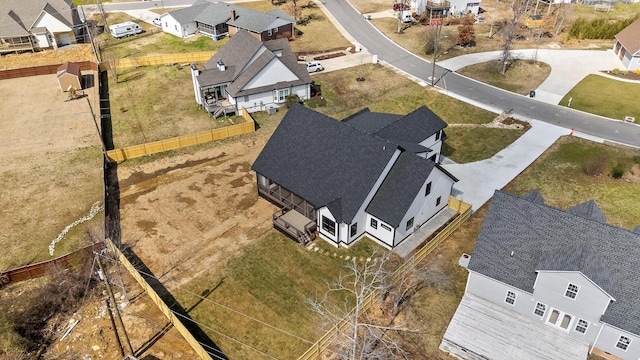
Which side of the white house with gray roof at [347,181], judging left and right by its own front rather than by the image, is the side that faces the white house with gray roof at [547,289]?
right

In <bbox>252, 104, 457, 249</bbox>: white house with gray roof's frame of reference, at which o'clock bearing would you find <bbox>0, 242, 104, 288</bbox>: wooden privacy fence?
The wooden privacy fence is roughly at 7 o'clock from the white house with gray roof.

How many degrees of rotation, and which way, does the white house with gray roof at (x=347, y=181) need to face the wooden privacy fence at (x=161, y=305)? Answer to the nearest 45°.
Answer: approximately 180°

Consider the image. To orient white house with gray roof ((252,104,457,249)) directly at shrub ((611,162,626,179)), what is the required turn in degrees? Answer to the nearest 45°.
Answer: approximately 45° to its right

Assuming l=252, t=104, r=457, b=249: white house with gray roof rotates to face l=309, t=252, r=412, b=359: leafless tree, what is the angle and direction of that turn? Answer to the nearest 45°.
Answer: approximately 135° to its right

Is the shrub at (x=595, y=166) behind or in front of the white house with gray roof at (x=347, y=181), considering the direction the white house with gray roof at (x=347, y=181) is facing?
in front

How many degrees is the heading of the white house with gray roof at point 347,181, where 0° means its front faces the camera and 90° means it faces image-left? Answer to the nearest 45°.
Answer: approximately 225°

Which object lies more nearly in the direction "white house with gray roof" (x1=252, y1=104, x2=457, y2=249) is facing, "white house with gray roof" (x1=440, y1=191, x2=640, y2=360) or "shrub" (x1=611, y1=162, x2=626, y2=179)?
the shrub

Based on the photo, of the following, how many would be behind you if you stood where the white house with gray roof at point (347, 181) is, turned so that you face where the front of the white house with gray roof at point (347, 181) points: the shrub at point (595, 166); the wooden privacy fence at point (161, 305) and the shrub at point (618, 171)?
1

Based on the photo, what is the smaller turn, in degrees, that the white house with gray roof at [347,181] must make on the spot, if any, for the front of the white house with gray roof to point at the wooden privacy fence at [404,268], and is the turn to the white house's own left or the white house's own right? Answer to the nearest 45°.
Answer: approximately 90° to the white house's own right

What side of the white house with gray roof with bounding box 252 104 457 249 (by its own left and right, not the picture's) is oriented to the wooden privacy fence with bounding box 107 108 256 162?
left
